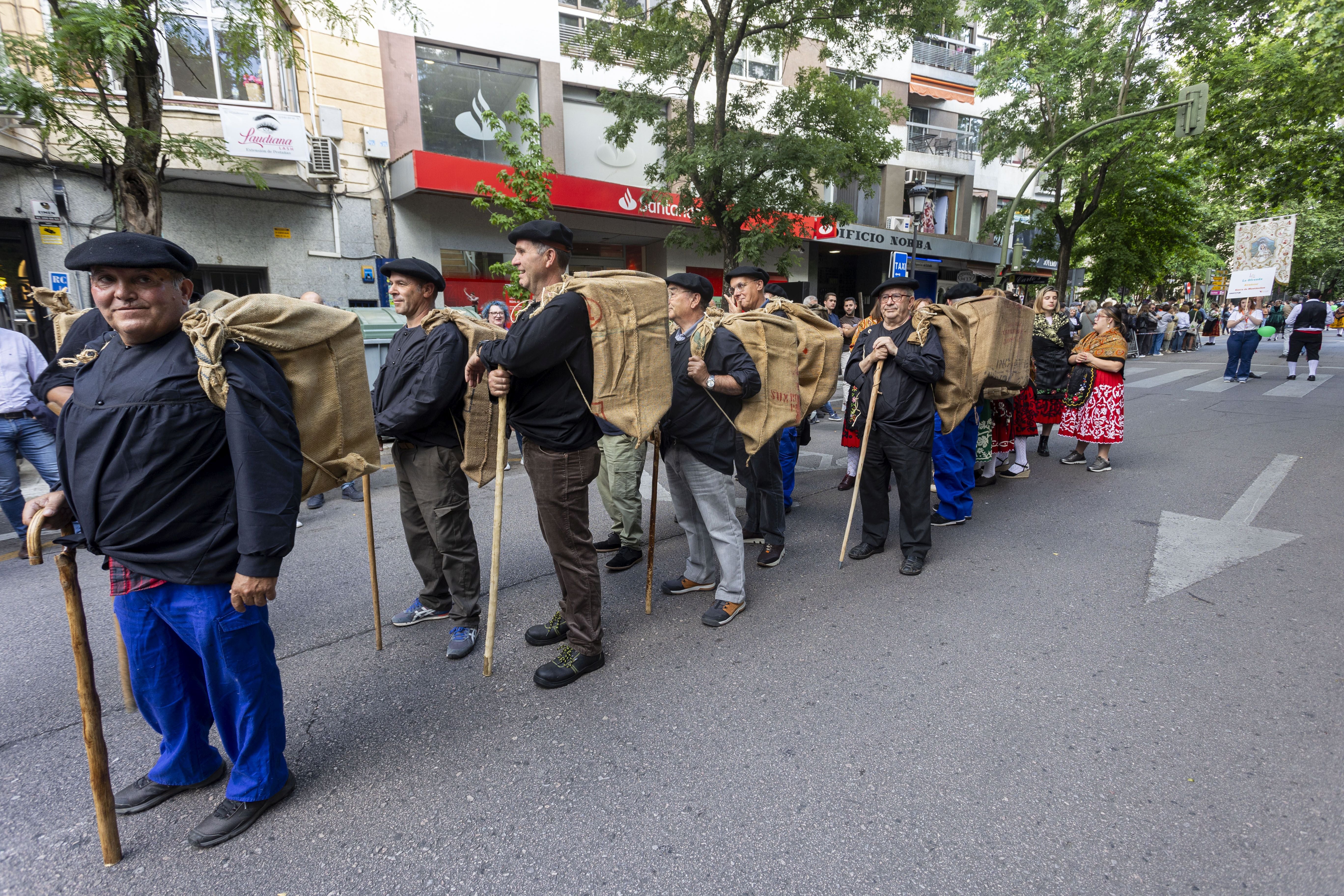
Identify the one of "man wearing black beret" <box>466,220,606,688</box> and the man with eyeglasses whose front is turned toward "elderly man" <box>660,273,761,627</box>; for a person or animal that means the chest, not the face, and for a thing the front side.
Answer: the man with eyeglasses

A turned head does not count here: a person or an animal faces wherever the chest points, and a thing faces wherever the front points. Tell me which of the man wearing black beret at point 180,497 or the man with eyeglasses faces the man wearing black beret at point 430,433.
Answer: the man with eyeglasses

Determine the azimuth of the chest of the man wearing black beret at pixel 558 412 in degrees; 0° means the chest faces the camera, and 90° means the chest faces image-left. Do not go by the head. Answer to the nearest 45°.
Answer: approximately 90°

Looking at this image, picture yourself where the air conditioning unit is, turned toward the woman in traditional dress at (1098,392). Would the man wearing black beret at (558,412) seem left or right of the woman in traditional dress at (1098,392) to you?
right

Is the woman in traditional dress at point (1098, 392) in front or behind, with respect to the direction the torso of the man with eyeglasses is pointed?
behind

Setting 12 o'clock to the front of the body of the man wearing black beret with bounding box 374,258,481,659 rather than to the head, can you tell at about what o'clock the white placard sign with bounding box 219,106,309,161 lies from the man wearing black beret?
The white placard sign is roughly at 4 o'clock from the man wearing black beret.

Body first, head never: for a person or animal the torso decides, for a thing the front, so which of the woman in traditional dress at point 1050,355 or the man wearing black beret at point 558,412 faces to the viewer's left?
the man wearing black beret
